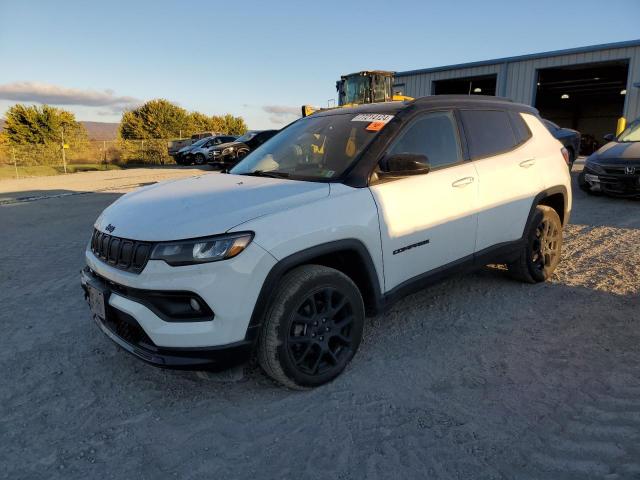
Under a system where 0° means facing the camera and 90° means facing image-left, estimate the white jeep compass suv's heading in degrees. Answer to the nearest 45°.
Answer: approximately 45°

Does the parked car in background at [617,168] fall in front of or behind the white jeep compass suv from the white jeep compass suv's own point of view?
behind

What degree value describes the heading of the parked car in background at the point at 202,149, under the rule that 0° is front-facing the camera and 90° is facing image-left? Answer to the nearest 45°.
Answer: approximately 45°

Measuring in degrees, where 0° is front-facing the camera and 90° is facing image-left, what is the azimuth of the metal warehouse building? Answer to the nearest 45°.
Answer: approximately 45°

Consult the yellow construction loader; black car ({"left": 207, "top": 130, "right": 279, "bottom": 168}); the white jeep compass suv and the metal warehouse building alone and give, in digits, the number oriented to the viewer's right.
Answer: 0

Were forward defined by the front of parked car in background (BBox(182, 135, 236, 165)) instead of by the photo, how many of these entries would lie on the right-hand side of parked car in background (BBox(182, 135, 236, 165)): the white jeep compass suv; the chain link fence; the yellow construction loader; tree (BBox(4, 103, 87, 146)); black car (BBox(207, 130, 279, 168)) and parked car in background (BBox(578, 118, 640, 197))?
2

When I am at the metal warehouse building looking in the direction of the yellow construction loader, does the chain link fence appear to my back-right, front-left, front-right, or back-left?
front-right

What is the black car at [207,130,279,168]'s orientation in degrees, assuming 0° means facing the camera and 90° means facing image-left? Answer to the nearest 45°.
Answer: approximately 45°

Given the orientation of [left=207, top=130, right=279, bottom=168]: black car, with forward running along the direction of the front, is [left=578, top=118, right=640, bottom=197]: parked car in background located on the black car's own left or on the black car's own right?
on the black car's own left

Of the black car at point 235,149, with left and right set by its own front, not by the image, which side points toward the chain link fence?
right

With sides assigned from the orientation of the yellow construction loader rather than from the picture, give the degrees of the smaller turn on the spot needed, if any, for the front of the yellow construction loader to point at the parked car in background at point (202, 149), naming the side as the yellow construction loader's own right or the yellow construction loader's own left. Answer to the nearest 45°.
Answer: approximately 90° to the yellow construction loader's own right

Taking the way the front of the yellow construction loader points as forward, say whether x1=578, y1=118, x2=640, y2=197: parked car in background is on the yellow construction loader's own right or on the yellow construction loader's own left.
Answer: on the yellow construction loader's own left

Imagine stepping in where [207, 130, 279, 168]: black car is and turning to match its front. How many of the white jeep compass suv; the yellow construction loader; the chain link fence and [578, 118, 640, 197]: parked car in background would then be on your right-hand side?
1

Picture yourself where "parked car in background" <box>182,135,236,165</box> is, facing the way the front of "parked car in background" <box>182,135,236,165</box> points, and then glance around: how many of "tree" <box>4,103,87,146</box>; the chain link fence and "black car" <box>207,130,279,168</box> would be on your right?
2
